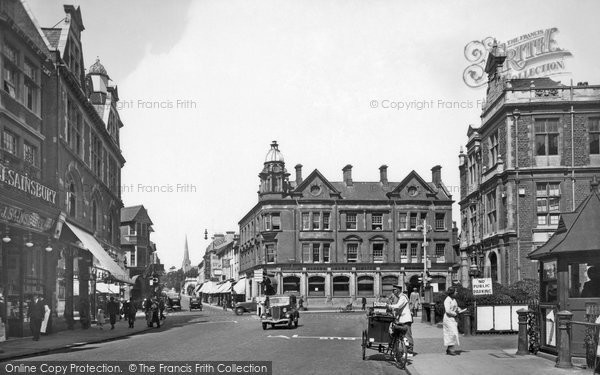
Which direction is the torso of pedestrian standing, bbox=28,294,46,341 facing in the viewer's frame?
toward the camera

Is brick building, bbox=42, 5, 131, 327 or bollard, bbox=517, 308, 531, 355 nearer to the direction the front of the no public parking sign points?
the bollard

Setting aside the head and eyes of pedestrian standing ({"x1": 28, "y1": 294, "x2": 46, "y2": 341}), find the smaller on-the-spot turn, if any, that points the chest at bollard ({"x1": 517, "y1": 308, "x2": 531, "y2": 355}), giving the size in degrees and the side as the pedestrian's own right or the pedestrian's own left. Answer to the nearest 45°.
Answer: approximately 45° to the pedestrian's own left

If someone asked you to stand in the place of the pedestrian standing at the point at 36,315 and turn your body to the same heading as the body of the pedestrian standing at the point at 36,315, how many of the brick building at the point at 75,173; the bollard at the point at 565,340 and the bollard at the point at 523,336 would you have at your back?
1

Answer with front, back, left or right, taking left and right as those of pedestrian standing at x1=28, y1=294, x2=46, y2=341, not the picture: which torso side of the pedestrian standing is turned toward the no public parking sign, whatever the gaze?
left

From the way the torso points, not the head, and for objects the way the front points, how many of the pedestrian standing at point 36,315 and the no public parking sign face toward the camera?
2

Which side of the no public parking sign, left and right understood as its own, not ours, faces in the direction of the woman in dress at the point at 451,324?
front

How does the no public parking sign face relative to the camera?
toward the camera
